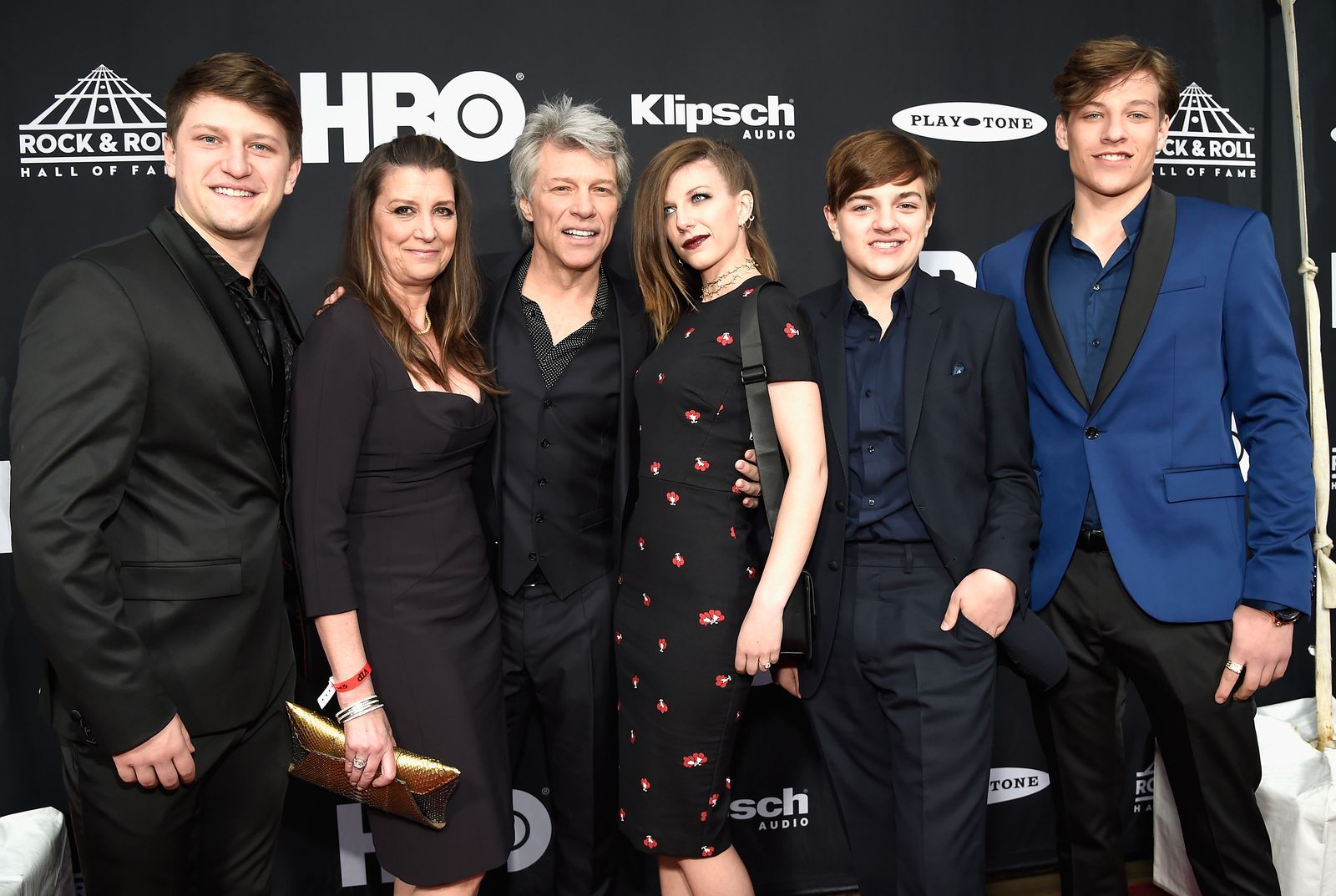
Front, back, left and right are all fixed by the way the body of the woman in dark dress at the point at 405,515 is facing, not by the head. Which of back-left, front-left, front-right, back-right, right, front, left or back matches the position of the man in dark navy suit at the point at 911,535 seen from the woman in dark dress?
front-left

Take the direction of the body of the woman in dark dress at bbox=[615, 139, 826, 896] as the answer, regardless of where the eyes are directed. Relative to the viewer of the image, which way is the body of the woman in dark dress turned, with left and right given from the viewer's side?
facing the viewer and to the left of the viewer

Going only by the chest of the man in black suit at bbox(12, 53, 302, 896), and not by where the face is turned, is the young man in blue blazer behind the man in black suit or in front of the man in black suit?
in front

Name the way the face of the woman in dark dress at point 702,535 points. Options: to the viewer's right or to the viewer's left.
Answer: to the viewer's left

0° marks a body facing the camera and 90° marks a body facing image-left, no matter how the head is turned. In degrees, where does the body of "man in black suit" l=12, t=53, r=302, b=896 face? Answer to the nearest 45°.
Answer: approximately 315°

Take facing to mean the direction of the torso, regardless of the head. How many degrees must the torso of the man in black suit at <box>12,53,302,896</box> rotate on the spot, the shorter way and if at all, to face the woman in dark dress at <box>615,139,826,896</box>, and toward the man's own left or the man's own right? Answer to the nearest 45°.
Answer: approximately 45° to the man's own left

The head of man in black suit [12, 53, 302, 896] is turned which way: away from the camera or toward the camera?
toward the camera

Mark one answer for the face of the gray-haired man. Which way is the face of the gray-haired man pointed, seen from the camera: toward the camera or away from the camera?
toward the camera

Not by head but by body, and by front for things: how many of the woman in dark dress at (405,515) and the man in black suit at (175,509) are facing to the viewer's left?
0

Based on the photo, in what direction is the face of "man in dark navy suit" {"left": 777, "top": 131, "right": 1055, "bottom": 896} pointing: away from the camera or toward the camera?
toward the camera
